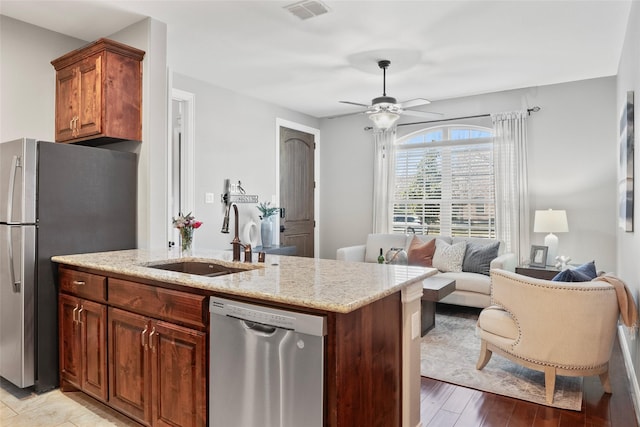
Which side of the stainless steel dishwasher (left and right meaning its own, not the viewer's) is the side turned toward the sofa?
back

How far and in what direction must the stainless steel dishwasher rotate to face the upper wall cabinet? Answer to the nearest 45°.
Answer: approximately 90° to its right

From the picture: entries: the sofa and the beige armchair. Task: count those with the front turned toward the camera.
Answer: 1

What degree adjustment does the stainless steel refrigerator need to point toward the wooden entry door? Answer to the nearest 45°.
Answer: approximately 180°

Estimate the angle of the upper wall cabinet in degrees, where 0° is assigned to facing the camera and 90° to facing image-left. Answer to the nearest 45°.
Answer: approximately 45°

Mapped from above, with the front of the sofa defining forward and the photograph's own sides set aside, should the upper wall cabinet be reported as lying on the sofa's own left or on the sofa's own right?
on the sofa's own right

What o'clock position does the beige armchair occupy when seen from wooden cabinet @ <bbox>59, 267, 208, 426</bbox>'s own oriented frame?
The beige armchair is roughly at 8 o'clock from the wooden cabinet.
